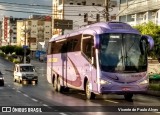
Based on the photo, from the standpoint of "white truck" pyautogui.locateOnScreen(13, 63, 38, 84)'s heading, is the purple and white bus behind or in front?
in front

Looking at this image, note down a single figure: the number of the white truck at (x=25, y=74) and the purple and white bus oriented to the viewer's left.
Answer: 0

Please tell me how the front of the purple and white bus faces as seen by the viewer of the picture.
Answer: facing the viewer and to the right of the viewer

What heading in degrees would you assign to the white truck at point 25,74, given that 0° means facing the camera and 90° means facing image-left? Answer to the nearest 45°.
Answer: approximately 315°

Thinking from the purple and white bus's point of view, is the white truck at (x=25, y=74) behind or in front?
behind
